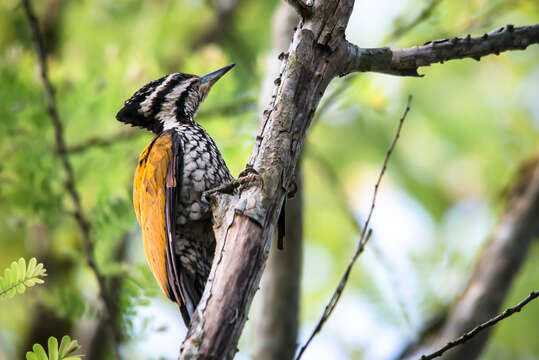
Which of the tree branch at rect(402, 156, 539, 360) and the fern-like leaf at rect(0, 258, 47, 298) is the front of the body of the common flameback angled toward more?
the tree branch

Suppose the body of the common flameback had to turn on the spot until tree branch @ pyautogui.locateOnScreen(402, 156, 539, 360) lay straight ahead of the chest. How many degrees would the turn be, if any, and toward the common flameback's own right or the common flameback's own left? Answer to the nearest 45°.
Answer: approximately 45° to the common flameback's own left

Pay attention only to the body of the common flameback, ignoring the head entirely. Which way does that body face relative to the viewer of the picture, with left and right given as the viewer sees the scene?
facing to the right of the viewer

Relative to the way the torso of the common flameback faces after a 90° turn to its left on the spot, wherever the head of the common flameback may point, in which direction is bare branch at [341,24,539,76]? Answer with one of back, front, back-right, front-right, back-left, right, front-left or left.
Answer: back-right
